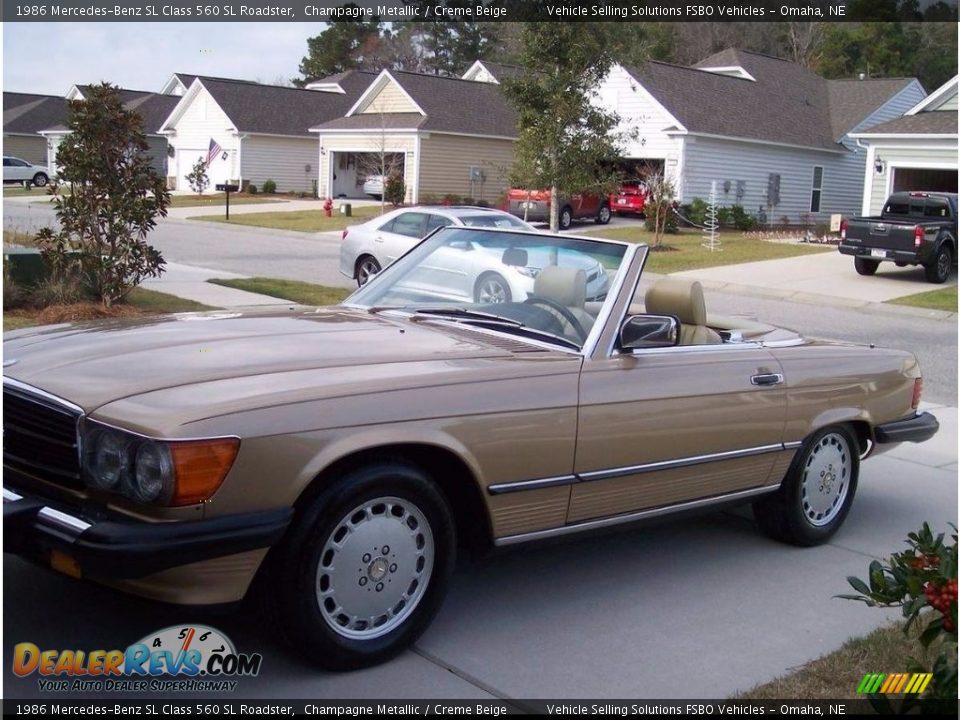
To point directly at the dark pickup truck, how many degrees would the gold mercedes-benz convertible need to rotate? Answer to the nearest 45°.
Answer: approximately 180°

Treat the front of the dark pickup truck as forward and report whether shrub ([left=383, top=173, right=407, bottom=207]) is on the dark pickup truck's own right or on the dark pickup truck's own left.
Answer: on the dark pickup truck's own left

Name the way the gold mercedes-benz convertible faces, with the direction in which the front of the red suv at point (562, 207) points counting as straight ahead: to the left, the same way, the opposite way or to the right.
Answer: the opposite way

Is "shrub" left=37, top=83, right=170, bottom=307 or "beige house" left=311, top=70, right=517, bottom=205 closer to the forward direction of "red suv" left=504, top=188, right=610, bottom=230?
the beige house

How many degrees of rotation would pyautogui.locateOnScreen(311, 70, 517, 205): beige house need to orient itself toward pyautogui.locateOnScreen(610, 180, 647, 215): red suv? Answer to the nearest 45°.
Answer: approximately 90° to its left

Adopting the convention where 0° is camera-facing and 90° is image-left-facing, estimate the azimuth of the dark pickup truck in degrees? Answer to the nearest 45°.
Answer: approximately 225°

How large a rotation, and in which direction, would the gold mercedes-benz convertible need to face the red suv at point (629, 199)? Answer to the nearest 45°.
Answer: approximately 135° to its right

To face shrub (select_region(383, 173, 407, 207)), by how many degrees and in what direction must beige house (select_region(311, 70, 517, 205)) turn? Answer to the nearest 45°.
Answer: approximately 45° to its left
